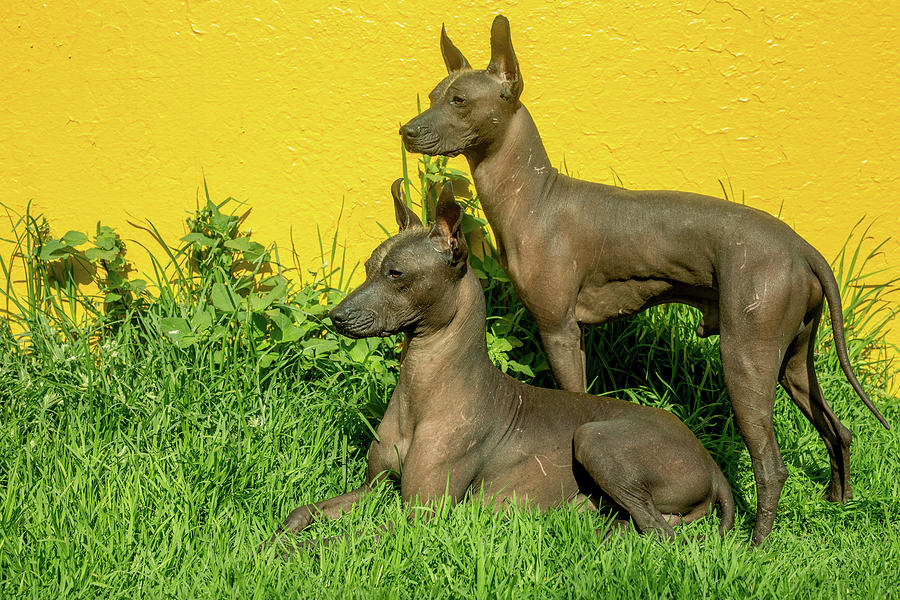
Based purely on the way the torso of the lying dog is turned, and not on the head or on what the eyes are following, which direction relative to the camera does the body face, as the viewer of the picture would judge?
to the viewer's left
